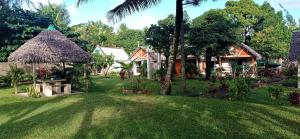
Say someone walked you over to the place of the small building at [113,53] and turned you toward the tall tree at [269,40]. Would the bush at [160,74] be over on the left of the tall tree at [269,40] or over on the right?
right

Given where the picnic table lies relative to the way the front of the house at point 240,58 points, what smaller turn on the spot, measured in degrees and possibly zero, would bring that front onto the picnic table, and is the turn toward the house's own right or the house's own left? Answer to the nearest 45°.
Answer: approximately 45° to the house's own right

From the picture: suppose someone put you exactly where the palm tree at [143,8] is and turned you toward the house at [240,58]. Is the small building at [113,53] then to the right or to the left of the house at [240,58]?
left

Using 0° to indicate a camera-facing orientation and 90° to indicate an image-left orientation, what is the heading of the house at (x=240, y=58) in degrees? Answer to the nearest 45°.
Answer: approximately 0°

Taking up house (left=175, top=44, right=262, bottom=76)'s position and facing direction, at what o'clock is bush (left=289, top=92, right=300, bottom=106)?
The bush is roughly at 12 o'clock from the house.

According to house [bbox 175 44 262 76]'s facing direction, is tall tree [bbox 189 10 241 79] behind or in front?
in front

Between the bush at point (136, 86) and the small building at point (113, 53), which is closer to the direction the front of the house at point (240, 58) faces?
the bush

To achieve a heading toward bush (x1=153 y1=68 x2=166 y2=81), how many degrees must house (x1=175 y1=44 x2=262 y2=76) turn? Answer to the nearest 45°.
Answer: approximately 45° to its right

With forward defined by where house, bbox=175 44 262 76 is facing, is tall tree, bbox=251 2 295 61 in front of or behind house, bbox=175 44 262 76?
behind
